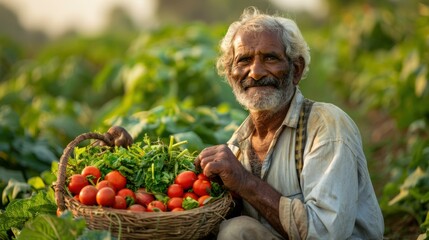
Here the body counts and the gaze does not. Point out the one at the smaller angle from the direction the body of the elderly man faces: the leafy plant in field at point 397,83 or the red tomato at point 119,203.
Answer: the red tomato

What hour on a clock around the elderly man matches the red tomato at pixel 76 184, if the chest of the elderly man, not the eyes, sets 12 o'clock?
The red tomato is roughly at 1 o'clock from the elderly man.

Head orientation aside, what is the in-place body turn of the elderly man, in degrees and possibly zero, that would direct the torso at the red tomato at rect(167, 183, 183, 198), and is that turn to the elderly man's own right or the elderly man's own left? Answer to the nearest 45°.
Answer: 0° — they already face it

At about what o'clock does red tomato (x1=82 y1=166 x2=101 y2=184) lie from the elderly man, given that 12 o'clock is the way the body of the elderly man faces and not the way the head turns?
The red tomato is roughly at 1 o'clock from the elderly man.

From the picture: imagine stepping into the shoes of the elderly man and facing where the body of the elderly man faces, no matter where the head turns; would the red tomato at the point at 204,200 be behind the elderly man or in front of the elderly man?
in front

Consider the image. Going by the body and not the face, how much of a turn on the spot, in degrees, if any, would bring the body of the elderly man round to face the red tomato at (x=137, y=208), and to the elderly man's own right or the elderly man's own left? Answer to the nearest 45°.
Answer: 0° — they already face it

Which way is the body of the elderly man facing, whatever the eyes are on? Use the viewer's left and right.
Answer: facing the viewer and to the left of the viewer

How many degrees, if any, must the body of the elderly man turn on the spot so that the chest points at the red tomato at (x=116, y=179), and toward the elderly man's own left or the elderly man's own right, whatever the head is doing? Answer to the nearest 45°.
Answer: approximately 45° to the elderly man's own right

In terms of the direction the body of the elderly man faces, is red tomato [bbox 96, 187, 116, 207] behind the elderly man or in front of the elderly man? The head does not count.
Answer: in front
